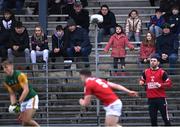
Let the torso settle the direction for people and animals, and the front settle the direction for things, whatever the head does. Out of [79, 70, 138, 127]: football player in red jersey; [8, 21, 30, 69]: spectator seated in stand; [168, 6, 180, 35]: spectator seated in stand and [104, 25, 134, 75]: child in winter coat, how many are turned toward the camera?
3

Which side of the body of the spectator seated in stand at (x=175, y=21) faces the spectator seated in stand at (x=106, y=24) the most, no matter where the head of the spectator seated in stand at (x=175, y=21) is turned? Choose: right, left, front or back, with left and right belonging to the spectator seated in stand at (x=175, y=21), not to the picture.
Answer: right

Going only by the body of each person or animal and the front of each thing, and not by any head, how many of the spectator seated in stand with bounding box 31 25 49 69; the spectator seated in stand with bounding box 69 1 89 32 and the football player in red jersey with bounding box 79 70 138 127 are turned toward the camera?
2
